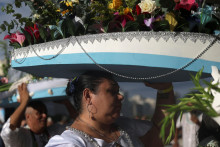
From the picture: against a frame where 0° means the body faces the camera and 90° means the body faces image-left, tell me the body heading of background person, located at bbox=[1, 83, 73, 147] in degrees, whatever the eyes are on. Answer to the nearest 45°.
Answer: approximately 315°

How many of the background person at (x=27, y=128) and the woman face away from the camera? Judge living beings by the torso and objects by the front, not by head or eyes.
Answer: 0

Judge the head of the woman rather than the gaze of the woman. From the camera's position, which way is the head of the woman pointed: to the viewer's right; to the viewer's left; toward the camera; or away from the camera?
to the viewer's right
